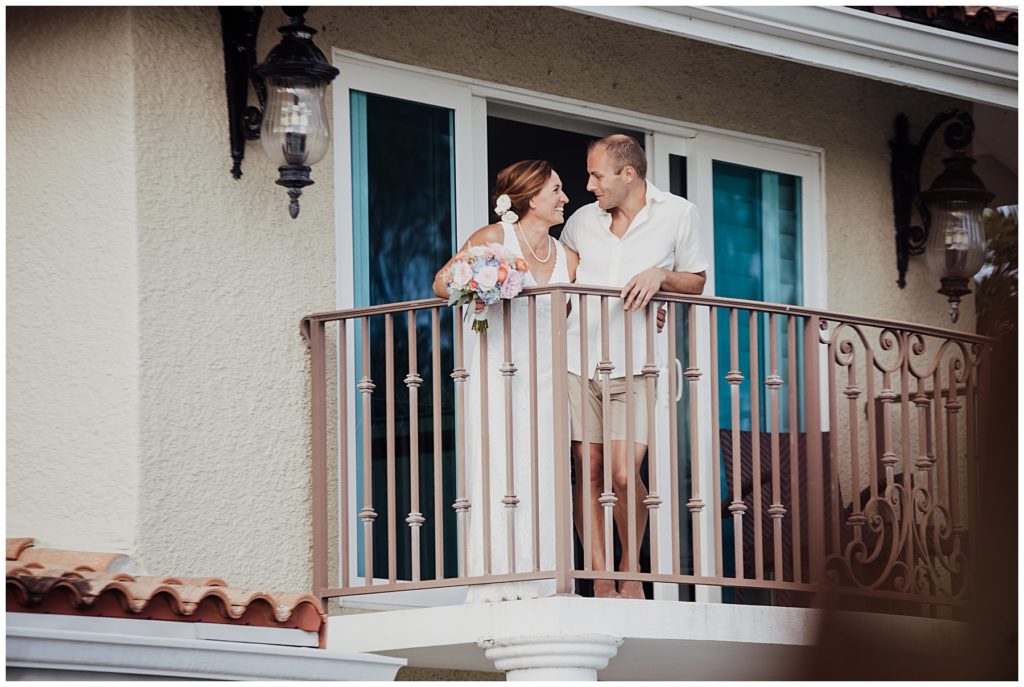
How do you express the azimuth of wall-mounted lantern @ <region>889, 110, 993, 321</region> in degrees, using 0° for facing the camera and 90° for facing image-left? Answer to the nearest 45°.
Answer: approximately 315°

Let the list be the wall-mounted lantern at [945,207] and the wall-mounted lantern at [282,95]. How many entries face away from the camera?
0

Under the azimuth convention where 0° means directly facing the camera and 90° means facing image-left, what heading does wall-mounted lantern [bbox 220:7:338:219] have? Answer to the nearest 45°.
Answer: approximately 315°

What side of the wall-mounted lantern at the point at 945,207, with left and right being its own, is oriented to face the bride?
right

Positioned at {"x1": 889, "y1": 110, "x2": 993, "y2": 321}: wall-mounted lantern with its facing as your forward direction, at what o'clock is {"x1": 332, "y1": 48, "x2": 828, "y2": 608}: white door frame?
The white door frame is roughly at 3 o'clock from the wall-mounted lantern.

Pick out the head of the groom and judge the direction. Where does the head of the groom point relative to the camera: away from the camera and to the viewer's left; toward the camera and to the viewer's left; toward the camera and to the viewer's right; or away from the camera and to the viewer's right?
toward the camera and to the viewer's left

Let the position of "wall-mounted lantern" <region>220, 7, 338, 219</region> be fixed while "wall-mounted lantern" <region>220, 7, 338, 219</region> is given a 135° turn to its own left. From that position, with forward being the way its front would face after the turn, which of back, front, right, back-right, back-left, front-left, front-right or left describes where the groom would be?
right
